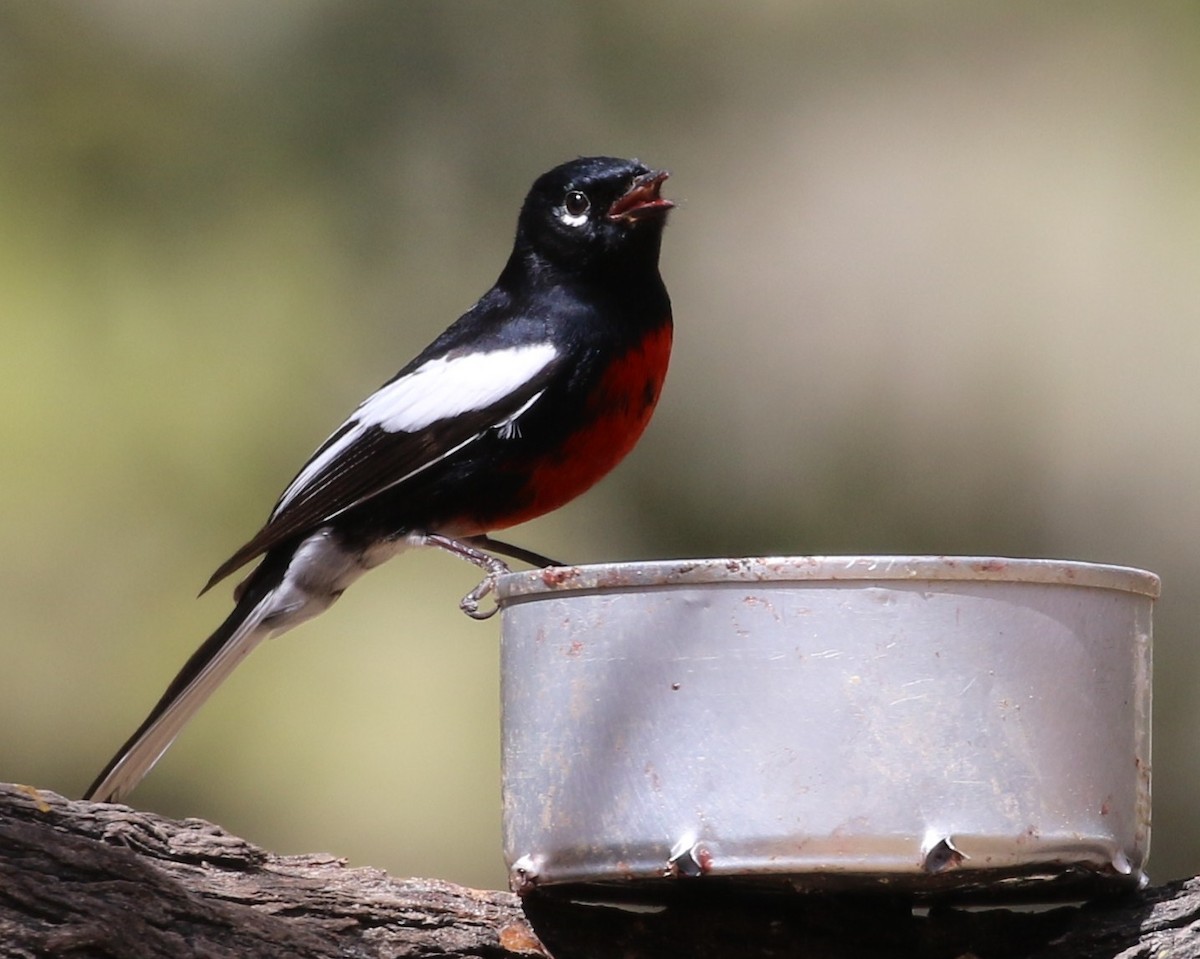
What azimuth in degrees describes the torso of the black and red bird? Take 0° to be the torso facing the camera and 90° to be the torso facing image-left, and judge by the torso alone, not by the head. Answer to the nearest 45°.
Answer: approximately 270°
